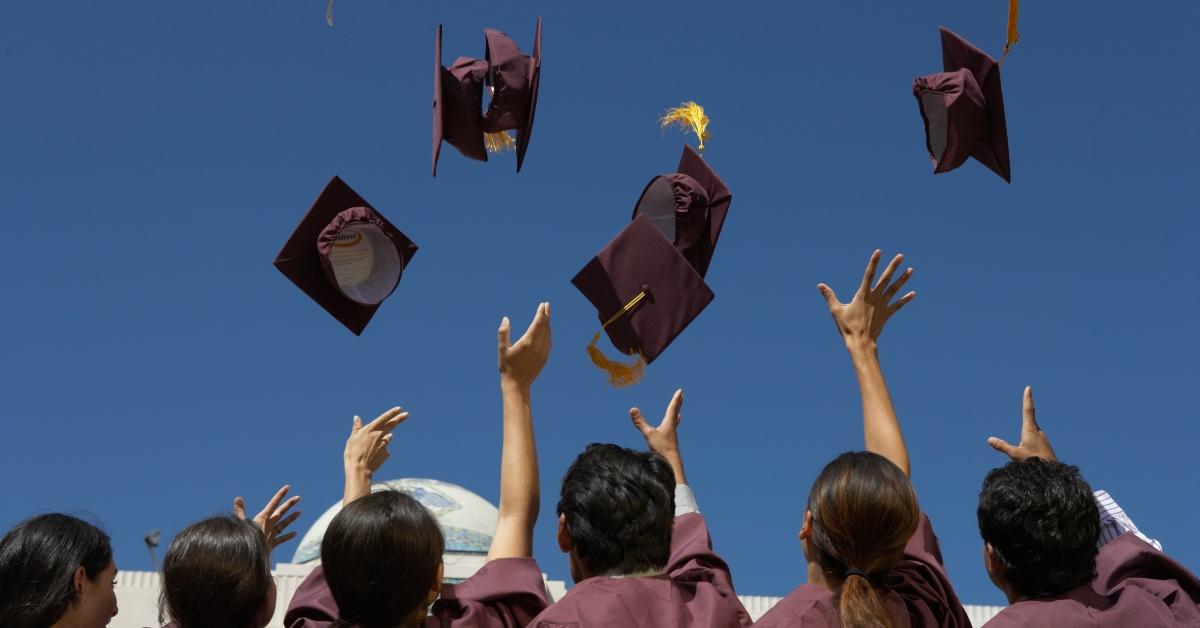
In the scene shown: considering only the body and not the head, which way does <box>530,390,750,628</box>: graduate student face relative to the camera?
away from the camera

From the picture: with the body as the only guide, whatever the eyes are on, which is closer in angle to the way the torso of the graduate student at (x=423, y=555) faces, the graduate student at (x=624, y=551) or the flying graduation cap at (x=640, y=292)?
the flying graduation cap

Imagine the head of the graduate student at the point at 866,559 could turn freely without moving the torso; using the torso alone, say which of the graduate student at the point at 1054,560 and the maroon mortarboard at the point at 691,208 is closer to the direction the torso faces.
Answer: the maroon mortarboard

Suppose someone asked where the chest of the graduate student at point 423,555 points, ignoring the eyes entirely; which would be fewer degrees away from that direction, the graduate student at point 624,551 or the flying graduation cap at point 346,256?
the flying graduation cap

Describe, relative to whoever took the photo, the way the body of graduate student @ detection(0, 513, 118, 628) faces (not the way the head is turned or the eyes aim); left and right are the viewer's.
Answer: facing away from the viewer and to the right of the viewer

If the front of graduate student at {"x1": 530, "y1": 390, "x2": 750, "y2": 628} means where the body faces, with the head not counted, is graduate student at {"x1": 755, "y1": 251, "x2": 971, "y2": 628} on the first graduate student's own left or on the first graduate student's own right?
on the first graduate student's own right

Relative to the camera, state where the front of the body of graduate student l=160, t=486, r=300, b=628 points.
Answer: away from the camera

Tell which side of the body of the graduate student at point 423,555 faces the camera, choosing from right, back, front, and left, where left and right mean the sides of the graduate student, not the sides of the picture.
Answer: back

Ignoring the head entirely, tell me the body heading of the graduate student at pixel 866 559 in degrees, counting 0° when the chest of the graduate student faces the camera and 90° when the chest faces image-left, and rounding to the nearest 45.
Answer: approximately 180°
